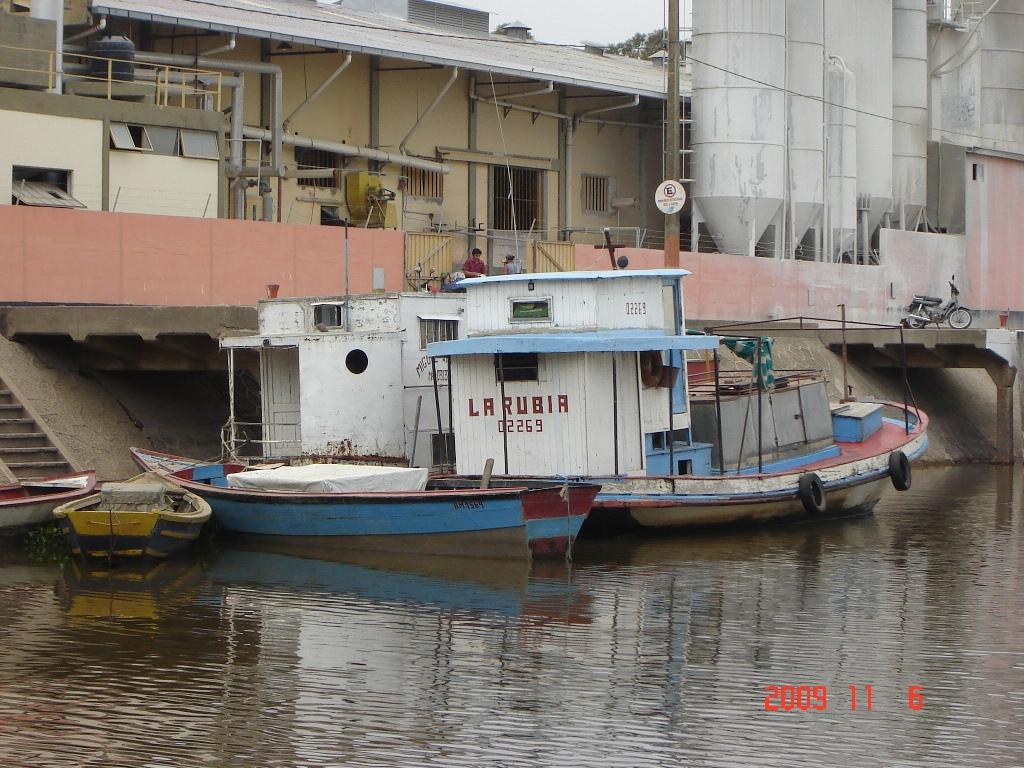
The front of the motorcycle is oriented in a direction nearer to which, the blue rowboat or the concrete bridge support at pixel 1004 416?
the concrete bridge support

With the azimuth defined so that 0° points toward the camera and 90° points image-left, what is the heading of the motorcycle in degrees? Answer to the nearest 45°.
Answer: approximately 270°

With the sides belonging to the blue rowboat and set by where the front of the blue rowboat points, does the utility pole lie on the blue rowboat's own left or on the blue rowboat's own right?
on the blue rowboat's own right

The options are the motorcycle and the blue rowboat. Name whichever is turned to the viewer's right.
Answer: the motorcycle

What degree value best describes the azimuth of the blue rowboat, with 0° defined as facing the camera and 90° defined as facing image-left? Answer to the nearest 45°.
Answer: approximately 135°

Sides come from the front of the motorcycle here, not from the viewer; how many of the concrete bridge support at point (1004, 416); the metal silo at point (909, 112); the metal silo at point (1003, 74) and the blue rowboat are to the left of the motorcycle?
2

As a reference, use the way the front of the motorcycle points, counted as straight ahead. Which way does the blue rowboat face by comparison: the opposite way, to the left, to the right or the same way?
the opposite way

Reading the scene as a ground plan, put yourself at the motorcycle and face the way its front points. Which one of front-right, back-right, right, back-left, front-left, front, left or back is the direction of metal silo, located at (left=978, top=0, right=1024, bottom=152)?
left

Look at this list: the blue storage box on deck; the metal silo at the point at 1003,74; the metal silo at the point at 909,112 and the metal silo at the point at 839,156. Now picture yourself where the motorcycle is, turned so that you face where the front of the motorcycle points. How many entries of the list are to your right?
1

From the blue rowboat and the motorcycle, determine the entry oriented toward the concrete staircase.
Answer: the blue rowboat
